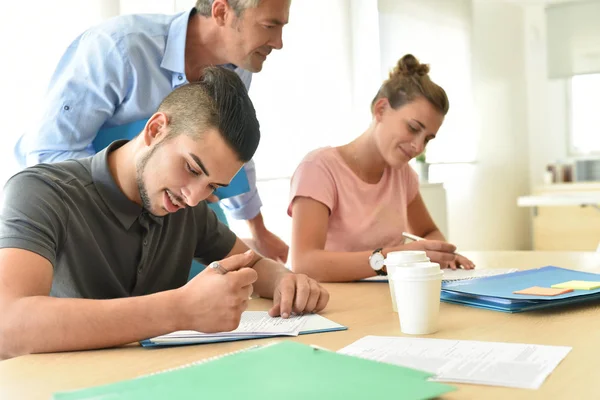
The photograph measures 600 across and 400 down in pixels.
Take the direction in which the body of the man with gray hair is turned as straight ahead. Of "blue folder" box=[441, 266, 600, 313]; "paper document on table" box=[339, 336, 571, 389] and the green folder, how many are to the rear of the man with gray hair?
0

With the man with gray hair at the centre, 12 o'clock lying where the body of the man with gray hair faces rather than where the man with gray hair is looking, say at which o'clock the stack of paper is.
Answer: The stack of paper is roughly at 1 o'clock from the man with gray hair.

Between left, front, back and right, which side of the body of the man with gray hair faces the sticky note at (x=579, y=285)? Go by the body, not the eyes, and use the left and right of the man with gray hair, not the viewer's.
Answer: front

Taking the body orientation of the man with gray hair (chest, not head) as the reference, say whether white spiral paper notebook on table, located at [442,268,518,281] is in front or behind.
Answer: in front

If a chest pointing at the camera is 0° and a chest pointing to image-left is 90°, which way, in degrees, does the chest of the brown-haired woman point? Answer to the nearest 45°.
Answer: approximately 315°

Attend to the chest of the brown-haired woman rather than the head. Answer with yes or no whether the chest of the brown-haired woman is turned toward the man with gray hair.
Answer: no

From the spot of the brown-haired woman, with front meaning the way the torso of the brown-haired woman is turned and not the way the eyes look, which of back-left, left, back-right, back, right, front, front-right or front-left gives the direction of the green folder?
front-right

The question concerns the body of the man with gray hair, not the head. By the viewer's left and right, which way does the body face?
facing the viewer and to the right of the viewer

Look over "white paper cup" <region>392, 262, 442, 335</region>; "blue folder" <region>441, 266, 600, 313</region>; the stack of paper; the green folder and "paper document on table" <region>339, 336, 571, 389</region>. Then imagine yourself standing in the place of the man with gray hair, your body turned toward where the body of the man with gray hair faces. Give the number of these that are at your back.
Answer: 0

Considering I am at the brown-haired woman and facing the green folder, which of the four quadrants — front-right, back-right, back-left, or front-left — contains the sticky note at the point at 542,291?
front-left

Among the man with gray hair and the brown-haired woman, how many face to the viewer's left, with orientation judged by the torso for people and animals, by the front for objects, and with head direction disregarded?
0

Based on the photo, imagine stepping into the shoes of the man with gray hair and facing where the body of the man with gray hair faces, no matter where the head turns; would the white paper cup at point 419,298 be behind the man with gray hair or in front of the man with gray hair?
in front

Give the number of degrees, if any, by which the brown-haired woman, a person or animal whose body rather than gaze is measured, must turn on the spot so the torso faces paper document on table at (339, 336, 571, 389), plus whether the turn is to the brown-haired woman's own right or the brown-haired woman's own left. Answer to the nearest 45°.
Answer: approximately 45° to the brown-haired woman's own right

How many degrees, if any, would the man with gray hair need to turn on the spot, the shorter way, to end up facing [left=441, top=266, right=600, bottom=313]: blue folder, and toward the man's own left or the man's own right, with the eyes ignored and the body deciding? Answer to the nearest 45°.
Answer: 0° — they already face it
